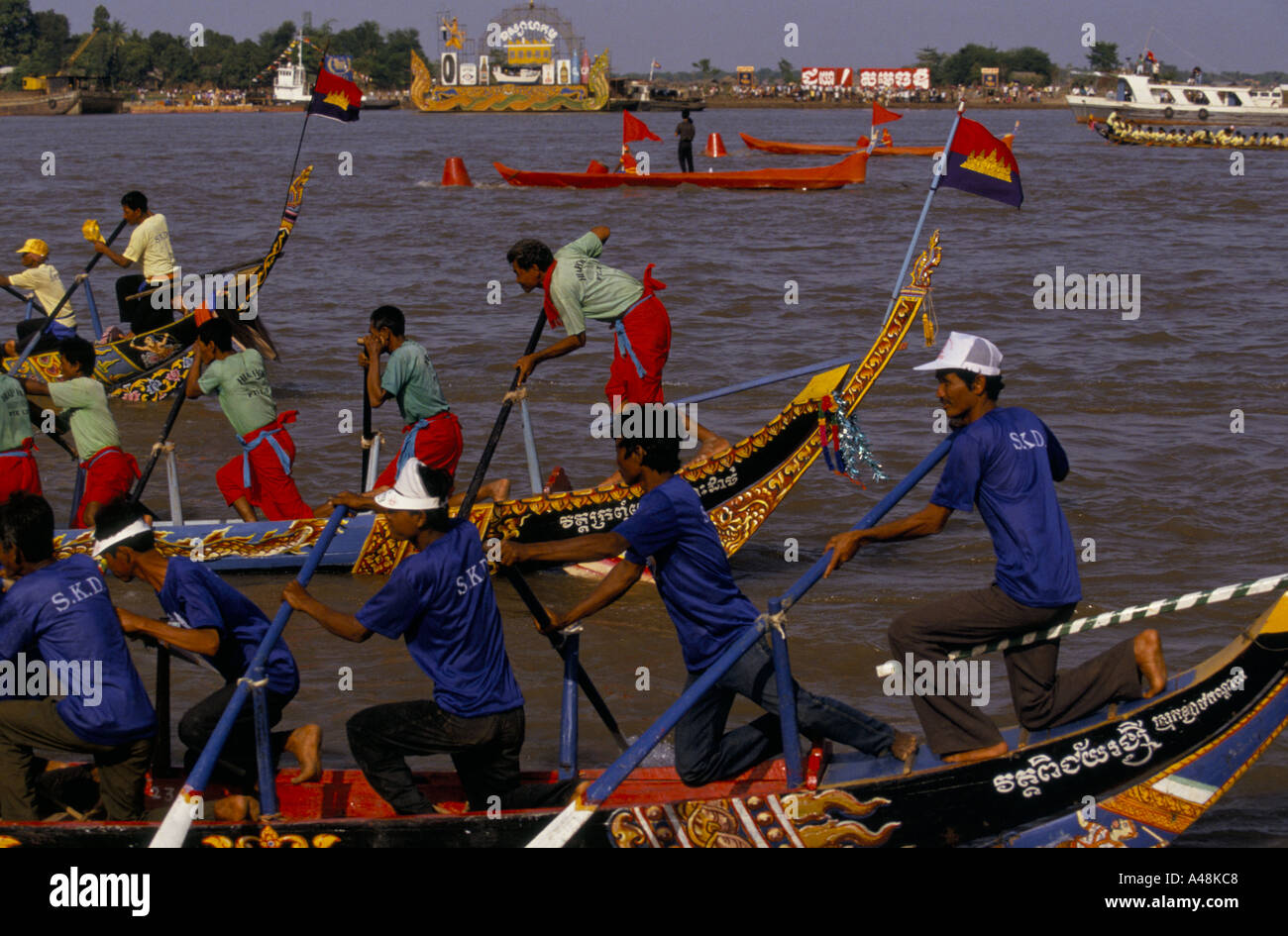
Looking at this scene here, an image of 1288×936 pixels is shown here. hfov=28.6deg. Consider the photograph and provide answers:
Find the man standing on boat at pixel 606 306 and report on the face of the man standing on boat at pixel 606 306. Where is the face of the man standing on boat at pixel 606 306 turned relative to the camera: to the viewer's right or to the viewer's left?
to the viewer's left

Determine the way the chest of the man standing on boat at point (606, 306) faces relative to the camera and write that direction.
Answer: to the viewer's left

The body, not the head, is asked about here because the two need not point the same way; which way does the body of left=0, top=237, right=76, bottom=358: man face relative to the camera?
to the viewer's left
